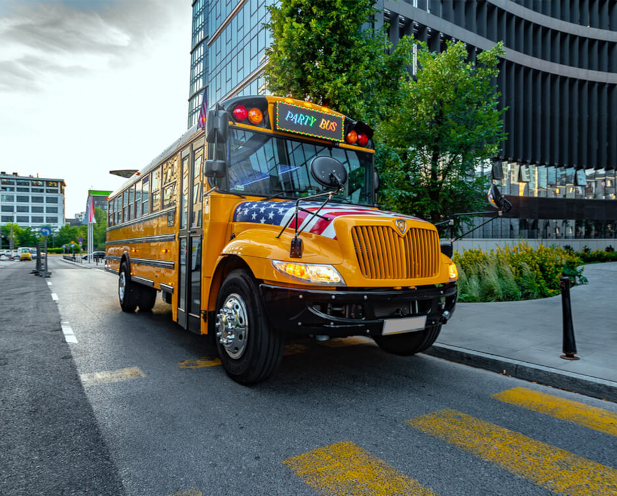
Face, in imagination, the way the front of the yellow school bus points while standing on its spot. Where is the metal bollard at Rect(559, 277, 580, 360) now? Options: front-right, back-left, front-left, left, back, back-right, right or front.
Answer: front-left

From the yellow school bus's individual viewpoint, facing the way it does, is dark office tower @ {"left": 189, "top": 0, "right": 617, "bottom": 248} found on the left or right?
on its left

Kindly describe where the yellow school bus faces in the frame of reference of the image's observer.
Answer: facing the viewer and to the right of the viewer

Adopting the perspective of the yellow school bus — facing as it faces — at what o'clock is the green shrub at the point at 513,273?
The green shrub is roughly at 9 o'clock from the yellow school bus.

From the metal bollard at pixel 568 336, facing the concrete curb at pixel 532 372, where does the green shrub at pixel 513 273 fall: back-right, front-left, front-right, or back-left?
back-right

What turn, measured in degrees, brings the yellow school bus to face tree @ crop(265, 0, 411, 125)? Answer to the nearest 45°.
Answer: approximately 135° to its left

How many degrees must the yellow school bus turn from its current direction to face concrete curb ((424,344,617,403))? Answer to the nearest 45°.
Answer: approximately 45° to its left

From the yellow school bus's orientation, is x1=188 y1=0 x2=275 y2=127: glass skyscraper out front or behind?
behind

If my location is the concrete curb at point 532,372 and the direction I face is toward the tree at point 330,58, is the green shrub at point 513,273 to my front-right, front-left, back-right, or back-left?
front-right

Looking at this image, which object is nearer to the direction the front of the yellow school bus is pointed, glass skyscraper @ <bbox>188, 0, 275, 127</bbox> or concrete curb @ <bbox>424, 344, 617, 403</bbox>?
the concrete curb
